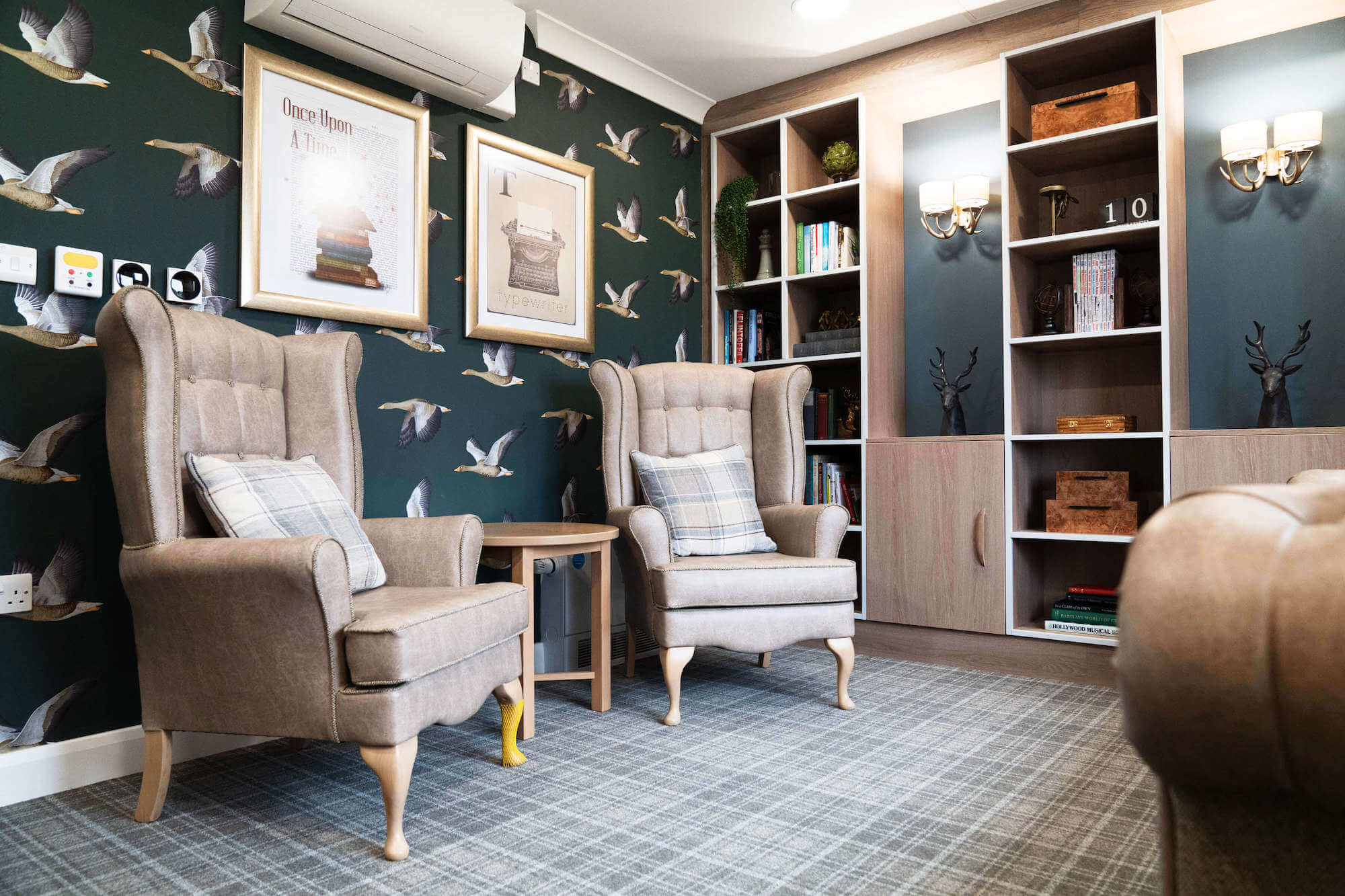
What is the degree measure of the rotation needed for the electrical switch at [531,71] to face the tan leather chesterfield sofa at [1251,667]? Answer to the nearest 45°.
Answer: approximately 45° to its right

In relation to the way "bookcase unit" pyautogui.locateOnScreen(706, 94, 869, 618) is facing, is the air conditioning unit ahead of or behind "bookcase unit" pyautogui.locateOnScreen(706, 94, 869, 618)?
ahead

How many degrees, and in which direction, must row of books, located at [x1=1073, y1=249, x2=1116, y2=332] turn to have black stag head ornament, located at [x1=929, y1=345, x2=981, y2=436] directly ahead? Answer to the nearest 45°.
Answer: approximately 90° to its right

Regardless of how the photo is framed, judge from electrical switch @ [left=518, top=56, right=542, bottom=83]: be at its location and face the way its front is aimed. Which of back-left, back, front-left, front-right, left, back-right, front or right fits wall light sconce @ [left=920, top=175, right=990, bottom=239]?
front-left

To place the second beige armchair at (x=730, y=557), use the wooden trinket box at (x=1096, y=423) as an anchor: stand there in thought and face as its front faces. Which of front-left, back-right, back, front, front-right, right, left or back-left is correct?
front-right

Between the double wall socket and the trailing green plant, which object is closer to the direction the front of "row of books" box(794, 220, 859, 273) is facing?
the double wall socket

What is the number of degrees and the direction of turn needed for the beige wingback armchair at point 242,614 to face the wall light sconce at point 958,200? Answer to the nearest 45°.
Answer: approximately 45° to its left

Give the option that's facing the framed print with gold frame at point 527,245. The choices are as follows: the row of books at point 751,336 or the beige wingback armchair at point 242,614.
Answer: the row of books

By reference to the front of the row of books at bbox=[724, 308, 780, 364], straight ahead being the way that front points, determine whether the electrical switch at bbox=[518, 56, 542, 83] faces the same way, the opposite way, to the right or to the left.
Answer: to the left

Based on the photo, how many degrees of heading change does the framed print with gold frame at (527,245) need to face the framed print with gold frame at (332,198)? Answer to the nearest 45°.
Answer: approximately 90° to its right

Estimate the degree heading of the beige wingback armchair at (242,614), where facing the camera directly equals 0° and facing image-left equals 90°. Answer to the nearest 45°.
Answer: approximately 315°

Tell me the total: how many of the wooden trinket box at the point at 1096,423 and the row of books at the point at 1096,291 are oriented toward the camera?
2

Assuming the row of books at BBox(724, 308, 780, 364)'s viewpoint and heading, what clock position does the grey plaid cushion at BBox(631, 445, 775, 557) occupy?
The grey plaid cushion is roughly at 11 o'clock from the row of books.
